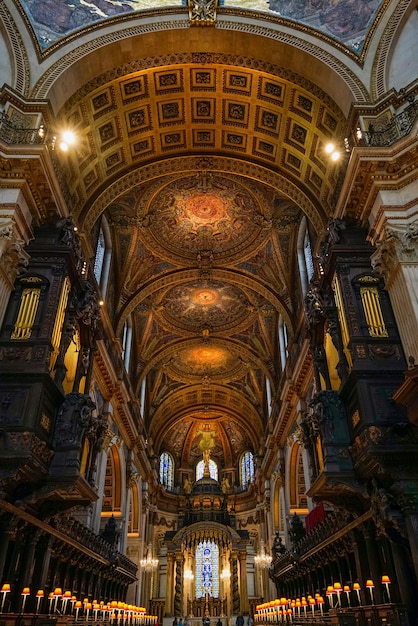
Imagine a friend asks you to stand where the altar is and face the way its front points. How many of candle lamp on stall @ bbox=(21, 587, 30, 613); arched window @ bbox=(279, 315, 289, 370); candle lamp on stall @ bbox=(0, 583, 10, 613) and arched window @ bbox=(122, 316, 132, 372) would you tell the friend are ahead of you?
4

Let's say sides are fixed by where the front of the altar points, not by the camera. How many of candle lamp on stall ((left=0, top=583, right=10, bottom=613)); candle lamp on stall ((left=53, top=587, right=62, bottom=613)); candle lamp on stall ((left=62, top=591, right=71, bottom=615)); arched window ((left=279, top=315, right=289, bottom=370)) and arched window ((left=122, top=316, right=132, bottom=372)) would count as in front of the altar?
5

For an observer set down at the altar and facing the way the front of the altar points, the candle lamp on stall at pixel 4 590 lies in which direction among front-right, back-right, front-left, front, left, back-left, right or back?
front

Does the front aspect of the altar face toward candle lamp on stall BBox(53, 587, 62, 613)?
yes

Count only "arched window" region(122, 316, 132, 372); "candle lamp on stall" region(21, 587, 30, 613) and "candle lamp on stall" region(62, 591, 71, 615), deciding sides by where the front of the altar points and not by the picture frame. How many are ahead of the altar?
3

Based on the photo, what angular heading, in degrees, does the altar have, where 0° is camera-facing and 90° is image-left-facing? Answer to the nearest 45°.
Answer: approximately 0°

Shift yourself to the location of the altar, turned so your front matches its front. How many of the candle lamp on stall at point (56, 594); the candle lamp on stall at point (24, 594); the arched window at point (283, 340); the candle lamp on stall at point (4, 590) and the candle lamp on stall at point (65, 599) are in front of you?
5

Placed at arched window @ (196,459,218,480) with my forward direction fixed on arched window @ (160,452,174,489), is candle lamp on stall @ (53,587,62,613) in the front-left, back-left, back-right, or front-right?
front-left

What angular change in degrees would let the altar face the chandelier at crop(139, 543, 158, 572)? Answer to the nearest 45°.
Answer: approximately 45° to its right

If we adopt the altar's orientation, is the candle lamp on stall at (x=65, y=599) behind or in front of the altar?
in front

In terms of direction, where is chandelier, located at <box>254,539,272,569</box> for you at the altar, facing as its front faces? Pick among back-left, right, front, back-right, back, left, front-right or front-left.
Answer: front-left

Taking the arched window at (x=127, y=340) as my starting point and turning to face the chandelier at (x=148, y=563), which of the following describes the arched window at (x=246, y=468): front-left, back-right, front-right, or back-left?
front-right

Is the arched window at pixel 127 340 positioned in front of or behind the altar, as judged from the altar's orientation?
in front

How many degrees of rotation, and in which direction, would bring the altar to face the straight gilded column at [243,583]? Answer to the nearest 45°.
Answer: approximately 45° to its left
